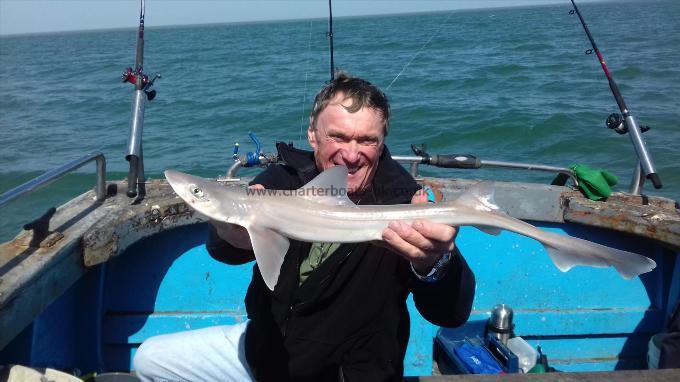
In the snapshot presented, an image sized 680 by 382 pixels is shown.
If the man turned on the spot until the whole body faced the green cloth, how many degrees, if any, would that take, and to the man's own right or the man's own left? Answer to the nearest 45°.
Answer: approximately 135° to the man's own left

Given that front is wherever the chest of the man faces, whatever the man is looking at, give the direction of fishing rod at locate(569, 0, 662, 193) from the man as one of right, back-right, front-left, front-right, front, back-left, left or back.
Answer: back-left

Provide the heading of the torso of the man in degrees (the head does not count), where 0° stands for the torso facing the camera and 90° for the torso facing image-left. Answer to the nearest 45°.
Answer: approximately 0°
